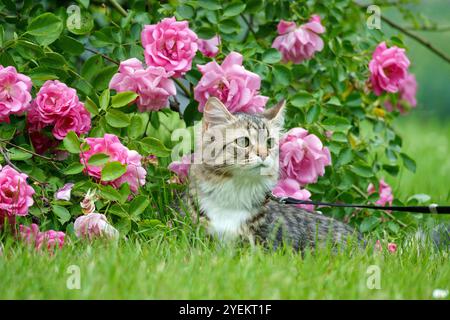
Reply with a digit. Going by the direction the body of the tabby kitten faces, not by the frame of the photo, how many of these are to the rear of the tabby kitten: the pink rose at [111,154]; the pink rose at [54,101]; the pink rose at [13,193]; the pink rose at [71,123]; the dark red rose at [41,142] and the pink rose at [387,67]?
1

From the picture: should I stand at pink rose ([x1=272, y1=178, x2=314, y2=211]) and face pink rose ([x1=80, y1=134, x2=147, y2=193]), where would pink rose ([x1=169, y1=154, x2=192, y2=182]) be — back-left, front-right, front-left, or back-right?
front-right

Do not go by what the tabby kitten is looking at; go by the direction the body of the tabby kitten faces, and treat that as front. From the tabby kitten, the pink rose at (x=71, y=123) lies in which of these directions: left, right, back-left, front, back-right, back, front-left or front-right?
front-right

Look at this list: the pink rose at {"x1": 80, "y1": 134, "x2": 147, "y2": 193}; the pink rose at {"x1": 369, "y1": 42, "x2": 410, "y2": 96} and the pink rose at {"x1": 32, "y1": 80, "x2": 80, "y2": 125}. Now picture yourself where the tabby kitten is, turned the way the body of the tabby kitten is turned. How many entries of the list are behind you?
1

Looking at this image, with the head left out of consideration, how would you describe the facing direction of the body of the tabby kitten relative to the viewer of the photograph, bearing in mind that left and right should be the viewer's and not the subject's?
facing the viewer and to the left of the viewer

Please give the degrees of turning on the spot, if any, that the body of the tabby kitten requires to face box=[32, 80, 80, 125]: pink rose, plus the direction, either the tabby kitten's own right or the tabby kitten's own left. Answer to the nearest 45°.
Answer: approximately 45° to the tabby kitten's own right

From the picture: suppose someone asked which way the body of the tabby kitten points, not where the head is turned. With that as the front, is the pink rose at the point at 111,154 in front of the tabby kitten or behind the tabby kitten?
in front

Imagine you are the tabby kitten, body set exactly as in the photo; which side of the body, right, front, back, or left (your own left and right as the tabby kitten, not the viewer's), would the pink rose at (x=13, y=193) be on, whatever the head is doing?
front

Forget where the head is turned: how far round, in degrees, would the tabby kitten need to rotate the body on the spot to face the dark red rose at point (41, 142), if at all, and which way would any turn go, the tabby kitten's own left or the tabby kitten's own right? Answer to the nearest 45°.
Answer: approximately 45° to the tabby kitten's own right

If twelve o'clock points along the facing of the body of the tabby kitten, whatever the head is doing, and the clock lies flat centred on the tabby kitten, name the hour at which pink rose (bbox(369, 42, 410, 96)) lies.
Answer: The pink rose is roughly at 6 o'clock from the tabby kitten.

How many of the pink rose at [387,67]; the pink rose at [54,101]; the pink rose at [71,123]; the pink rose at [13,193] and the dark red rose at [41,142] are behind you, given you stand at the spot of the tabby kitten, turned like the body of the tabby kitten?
1

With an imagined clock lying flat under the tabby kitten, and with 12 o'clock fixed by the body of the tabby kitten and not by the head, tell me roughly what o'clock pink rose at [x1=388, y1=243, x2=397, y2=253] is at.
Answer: The pink rose is roughly at 7 o'clock from the tabby kitten.
